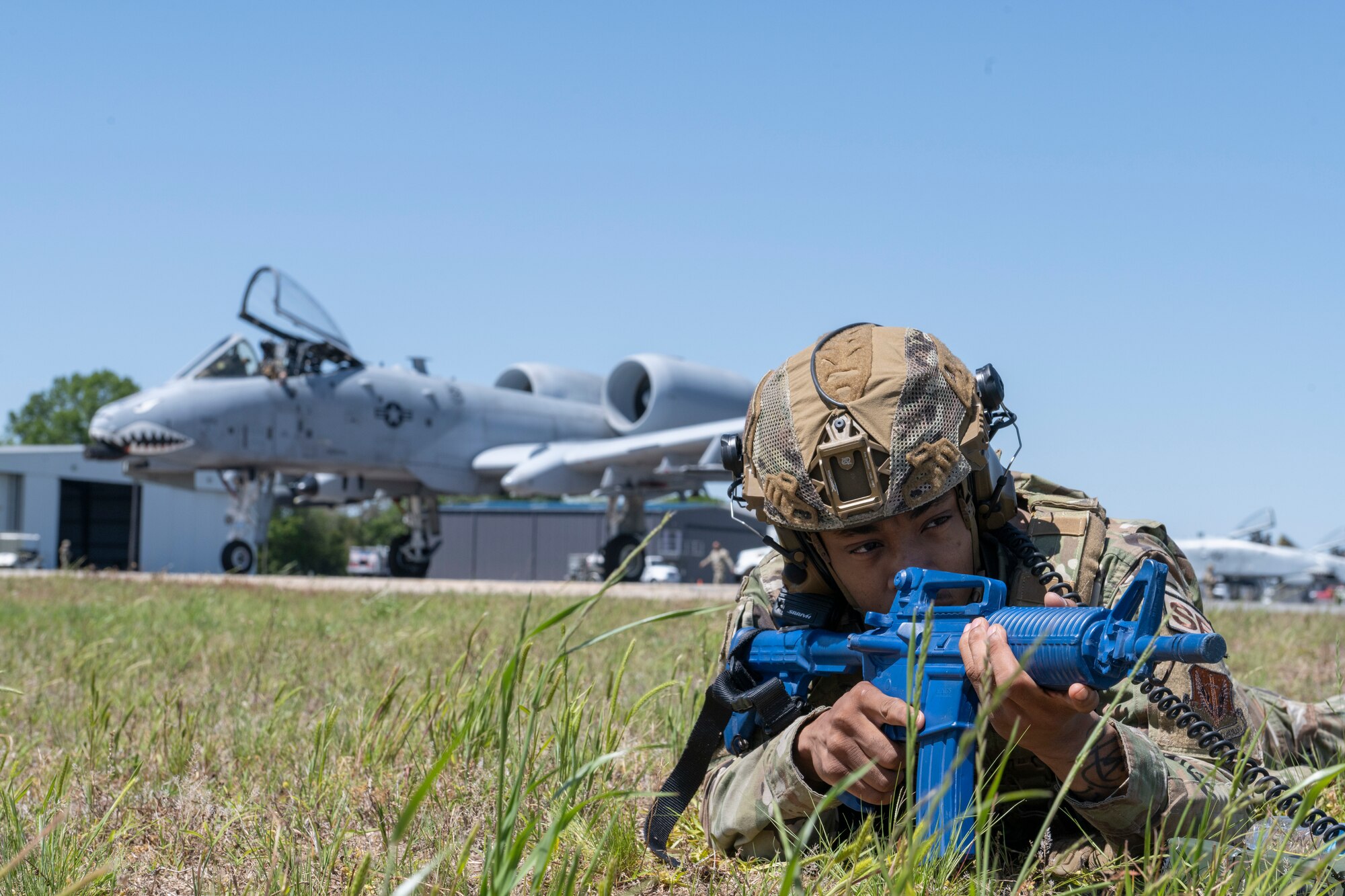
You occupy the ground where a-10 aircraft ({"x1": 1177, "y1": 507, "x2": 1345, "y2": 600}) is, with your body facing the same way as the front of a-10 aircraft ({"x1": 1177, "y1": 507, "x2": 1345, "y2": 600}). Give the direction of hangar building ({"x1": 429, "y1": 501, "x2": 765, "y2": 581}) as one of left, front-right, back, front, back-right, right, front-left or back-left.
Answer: front

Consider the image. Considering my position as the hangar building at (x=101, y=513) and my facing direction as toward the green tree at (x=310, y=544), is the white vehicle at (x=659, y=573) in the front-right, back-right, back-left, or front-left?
front-right

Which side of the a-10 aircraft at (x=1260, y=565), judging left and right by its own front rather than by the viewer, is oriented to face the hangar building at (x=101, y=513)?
front

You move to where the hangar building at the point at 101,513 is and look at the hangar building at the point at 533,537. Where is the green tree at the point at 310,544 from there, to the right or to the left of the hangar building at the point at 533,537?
left

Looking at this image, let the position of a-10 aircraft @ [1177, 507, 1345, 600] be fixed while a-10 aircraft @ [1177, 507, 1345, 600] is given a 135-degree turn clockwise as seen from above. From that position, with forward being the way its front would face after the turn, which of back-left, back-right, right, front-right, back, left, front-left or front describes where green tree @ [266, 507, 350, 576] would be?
back-left

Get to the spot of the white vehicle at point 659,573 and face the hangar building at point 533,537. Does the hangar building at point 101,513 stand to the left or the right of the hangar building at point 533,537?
left

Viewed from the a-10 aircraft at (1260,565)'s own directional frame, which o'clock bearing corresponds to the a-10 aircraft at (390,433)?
the a-10 aircraft at (390,433) is roughly at 10 o'clock from the a-10 aircraft at (1260,565).

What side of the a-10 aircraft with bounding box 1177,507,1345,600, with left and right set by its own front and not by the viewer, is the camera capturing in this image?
left

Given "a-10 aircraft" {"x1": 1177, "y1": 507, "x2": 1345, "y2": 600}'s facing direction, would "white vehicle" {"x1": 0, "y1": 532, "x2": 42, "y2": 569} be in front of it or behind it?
in front

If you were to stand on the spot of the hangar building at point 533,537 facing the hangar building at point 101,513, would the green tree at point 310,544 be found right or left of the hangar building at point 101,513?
right
